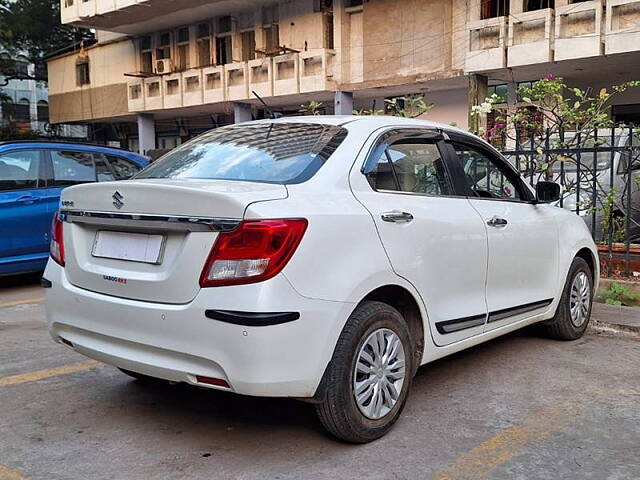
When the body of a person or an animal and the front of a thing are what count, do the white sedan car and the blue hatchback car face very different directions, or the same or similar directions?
very different directions

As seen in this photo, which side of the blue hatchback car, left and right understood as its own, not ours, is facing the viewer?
left

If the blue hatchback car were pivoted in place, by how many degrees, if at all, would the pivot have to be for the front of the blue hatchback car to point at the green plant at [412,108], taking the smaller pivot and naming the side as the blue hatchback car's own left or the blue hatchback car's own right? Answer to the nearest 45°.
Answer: approximately 180°

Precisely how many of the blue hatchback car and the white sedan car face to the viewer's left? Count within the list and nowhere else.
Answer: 1

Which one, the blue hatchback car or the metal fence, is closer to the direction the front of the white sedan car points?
the metal fence

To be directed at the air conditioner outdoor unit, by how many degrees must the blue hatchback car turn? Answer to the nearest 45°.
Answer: approximately 90° to its right

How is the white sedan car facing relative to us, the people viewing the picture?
facing away from the viewer and to the right of the viewer

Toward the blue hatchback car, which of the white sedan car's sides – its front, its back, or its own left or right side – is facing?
left

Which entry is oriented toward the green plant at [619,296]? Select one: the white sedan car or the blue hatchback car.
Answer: the white sedan car
